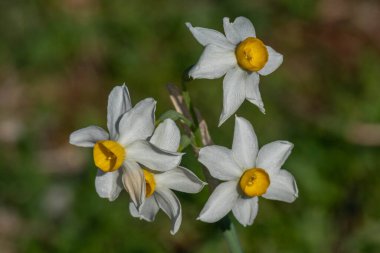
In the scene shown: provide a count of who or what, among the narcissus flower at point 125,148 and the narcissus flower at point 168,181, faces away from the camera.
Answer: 0

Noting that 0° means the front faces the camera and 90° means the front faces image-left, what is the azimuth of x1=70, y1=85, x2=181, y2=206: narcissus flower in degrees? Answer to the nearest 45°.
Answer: approximately 45°
